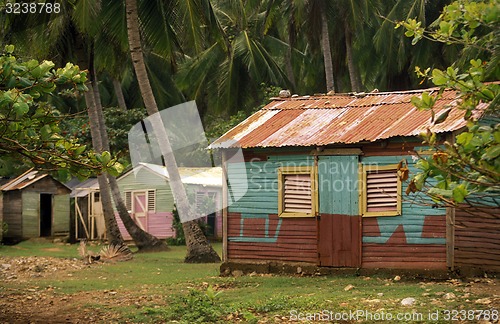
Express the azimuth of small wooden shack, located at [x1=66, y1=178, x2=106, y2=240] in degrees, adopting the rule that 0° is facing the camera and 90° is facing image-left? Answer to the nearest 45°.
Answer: approximately 0°

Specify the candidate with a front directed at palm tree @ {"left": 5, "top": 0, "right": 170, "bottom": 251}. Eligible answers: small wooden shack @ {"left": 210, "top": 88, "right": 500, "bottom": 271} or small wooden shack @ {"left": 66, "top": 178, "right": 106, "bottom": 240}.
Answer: small wooden shack @ {"left": 66, "top": 178, "right": 106, "bottom": 240}

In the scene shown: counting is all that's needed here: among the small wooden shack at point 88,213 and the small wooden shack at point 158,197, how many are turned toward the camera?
2

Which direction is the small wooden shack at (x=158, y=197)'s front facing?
toward the camera

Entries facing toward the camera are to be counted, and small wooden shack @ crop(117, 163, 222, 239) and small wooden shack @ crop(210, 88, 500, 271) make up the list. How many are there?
2

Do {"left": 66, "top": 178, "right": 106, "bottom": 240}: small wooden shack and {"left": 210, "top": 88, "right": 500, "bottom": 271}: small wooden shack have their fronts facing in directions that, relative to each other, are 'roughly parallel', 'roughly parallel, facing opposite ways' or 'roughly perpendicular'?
roughly parallel

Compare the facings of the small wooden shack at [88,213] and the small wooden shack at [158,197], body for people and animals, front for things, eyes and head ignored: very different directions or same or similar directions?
same or similar directions

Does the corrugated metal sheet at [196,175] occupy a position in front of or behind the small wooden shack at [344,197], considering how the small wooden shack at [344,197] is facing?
behind

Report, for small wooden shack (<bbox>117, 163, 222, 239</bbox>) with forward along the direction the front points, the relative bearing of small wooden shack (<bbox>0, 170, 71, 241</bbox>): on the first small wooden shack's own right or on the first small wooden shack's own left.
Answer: on the first small wooden shack's own right

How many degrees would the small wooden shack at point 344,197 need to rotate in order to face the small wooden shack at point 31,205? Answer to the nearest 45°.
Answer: approximately 135° to its right

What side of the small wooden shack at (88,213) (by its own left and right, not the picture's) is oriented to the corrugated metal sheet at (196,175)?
left
